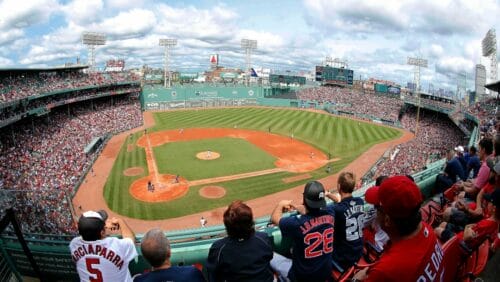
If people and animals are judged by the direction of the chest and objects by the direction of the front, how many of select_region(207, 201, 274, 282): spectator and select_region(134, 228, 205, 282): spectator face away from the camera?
2

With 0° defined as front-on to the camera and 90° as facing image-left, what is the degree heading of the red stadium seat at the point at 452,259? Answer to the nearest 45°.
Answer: approximately 135°

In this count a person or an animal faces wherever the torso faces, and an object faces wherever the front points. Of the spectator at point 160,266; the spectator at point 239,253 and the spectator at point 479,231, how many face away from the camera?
2

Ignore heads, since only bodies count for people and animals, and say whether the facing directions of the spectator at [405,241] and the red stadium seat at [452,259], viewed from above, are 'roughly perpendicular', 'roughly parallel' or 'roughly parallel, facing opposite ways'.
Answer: roughly parallel

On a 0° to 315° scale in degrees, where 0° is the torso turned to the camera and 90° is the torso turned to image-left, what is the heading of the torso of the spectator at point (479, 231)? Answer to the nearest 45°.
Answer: approximately 90°

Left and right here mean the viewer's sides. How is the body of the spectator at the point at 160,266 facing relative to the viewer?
facing away from the viewer

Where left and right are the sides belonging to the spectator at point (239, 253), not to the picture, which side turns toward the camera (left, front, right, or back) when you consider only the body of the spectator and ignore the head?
back

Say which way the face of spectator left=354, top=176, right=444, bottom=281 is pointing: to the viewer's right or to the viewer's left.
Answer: to the viewer's left

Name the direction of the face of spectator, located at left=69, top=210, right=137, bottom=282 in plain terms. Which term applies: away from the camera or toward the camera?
away from the camera
